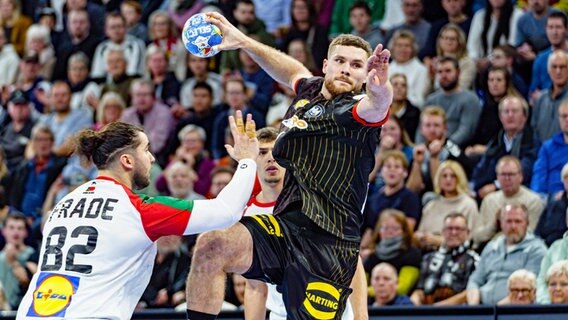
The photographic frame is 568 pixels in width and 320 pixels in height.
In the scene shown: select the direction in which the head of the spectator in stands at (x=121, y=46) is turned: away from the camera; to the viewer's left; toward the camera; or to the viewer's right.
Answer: toward the camera

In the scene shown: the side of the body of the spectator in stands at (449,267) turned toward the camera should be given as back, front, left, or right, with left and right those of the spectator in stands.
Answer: front

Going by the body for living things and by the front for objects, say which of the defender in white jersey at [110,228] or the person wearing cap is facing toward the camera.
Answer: the person wearing cap

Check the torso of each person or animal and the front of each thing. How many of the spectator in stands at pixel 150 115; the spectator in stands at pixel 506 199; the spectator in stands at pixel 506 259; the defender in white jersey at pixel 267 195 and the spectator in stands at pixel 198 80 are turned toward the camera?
5

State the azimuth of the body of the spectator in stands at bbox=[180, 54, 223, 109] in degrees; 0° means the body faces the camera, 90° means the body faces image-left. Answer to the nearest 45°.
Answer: approximately 0°

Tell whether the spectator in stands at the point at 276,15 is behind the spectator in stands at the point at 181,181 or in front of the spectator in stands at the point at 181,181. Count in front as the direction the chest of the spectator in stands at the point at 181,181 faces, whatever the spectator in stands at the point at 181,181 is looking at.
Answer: behind

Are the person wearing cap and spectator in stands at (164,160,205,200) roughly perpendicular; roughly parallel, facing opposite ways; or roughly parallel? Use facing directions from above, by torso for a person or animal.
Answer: roughly parallel

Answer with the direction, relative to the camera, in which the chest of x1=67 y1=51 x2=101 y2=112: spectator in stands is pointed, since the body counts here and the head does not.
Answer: toward the camera

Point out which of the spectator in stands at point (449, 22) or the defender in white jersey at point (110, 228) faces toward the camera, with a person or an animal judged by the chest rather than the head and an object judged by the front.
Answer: the spectator in stands

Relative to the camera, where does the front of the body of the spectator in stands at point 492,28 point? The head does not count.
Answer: toward the camera

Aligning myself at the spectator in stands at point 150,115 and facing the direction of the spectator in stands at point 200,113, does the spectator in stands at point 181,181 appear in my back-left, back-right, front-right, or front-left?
front-right

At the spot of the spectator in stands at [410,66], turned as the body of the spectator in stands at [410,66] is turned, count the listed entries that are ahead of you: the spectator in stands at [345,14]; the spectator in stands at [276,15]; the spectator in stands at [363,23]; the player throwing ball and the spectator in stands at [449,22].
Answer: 1

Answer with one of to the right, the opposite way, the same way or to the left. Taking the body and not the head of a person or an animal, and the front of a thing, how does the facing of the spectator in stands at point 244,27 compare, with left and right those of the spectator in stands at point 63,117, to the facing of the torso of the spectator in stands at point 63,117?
the same way

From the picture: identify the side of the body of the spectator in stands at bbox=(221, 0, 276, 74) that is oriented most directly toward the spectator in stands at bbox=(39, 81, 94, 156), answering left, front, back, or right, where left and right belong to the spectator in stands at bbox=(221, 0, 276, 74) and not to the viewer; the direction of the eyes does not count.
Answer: right

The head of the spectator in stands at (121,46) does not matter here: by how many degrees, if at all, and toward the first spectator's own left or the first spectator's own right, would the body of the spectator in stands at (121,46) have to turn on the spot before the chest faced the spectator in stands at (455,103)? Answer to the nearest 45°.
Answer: approximately 45° to the first spectator's own left

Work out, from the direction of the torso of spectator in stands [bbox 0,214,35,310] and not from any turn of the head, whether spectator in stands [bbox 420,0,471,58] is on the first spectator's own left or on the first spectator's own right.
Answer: on the first spectator's own left

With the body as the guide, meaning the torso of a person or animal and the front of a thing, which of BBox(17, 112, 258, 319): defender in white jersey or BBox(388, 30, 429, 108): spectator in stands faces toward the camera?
the spectator in stands

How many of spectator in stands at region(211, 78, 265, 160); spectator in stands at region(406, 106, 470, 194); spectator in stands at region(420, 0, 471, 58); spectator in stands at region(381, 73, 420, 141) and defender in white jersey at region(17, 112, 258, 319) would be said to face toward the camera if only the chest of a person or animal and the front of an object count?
4

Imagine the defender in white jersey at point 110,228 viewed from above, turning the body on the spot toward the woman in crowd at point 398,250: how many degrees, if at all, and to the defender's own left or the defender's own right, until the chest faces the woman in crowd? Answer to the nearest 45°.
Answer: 0° — they already face them
